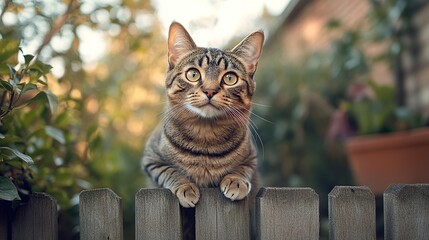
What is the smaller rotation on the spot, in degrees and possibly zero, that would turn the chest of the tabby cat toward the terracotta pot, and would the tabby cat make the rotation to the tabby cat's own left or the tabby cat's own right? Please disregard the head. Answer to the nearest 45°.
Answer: approximately 135° to the tabby cat's own left

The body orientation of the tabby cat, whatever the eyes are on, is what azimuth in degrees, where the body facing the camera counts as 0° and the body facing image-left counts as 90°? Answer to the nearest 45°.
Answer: approximately 0°

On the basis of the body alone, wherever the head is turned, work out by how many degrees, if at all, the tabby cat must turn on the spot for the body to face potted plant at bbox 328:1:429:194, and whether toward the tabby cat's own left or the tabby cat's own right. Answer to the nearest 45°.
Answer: approximately 135° to the tabby cat's own left
